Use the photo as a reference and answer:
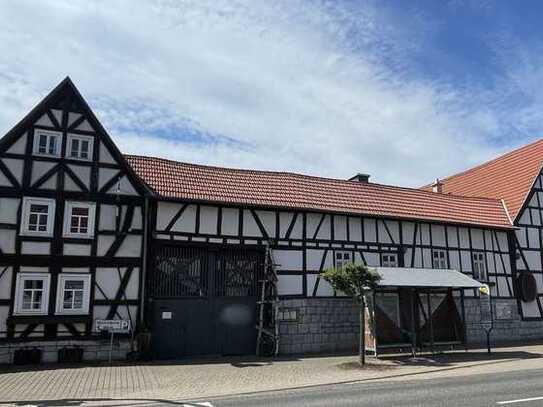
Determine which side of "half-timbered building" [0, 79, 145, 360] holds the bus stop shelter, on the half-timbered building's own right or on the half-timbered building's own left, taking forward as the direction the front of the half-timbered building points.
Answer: on the half-timbered building's own left

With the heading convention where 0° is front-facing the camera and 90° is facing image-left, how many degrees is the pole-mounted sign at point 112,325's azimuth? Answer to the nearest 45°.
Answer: approximately 0°

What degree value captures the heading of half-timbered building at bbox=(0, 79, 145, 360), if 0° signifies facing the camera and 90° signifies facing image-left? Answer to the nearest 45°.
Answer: approximately 0°

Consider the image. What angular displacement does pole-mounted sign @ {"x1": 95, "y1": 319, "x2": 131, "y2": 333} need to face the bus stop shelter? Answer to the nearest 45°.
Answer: approximately 90° to its left

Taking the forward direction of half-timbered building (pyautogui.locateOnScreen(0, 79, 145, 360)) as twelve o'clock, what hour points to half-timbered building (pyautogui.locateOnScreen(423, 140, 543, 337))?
half-timbered building (pyautogui.locateOnScreen(423, 140, 543, 337)) is roughly at 9 o'clock from half-timbered building (pyautogui.locateOnScreen(0, 79, 145, 360)).

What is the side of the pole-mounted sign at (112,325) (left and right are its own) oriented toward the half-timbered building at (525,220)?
left

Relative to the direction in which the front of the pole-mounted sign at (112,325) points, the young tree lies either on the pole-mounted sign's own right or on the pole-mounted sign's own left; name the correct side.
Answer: on the pole-mounted sign's own left
